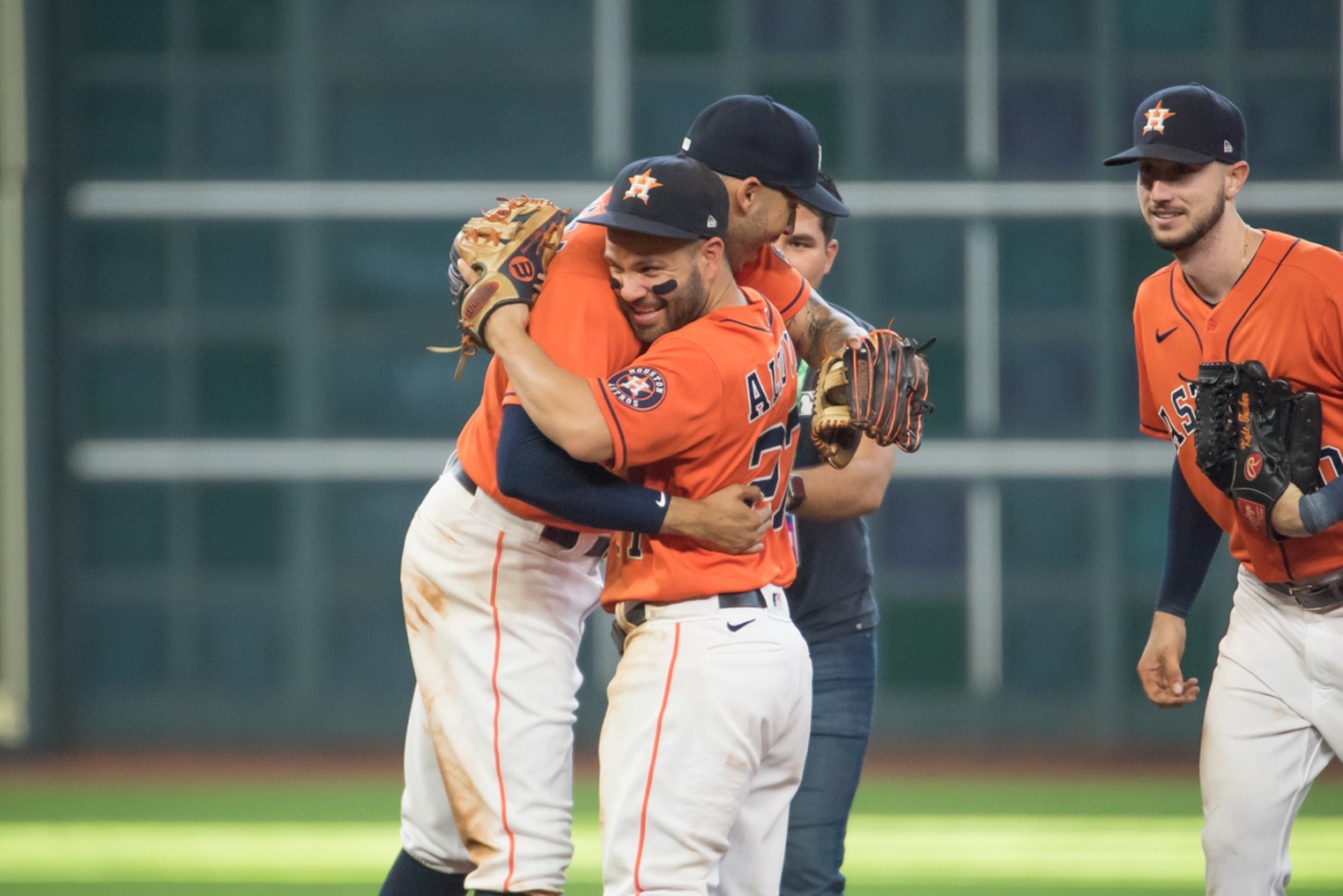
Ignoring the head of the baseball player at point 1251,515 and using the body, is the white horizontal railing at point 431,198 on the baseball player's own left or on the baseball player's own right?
on the baseball player's own right

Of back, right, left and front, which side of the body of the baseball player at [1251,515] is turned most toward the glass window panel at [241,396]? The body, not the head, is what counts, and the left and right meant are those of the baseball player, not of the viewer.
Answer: right

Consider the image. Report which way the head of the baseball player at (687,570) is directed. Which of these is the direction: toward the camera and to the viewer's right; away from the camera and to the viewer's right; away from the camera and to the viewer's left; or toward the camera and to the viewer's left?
toward the camera and to the viewer's left

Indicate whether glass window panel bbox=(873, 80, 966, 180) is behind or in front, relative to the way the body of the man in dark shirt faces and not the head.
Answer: behind

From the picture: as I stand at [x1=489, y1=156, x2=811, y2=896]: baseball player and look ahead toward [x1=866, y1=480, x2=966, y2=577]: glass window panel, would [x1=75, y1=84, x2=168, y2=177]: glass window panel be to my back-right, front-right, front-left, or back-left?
front-left

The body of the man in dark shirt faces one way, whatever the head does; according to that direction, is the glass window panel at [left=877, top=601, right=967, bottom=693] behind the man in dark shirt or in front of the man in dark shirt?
behind

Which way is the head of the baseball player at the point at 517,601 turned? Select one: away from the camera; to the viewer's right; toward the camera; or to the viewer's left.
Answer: to the viewer's right

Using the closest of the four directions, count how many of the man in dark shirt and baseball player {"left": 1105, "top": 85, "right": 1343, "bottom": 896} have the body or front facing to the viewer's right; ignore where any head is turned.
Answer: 0

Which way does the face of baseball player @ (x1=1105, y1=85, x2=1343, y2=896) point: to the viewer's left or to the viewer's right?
to the viewer's left

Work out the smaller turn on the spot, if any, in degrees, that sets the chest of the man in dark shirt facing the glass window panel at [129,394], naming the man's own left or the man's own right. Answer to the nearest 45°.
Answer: approximately 90° to the man's own right

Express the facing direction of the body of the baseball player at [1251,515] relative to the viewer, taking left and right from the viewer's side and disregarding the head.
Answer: facing the viewer and to the left of the viewer

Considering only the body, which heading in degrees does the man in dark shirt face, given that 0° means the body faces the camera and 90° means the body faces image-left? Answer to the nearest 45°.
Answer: approximately 45°

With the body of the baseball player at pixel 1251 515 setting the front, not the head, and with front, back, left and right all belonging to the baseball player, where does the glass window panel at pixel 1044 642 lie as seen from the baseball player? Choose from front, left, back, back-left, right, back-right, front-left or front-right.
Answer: back-right

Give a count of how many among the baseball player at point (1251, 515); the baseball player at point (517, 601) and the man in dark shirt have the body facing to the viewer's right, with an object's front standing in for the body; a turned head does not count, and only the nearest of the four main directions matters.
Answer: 1

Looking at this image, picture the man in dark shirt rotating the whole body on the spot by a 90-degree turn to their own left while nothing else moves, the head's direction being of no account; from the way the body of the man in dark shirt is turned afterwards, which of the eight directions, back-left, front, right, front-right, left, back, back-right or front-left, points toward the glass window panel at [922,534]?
back-left

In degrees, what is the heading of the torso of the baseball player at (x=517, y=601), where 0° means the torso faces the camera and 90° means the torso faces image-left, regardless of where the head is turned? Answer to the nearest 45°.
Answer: approximately 270°
